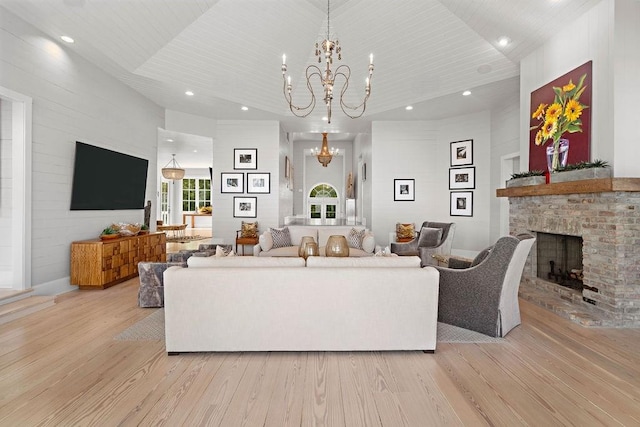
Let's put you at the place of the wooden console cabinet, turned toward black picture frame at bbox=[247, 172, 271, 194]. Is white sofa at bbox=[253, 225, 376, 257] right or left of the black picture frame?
right

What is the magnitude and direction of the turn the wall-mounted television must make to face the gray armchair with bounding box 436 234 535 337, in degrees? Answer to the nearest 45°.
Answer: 0° — it already faces it

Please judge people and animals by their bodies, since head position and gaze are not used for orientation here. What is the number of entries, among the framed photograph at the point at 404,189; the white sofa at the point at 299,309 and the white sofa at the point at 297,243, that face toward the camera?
2

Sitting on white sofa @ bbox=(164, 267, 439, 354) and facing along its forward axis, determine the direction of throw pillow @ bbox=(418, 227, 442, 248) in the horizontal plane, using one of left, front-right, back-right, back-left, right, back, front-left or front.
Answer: front-right

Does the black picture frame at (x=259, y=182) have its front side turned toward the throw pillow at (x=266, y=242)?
yes

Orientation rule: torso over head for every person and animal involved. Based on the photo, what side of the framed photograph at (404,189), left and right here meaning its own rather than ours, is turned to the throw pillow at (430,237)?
front

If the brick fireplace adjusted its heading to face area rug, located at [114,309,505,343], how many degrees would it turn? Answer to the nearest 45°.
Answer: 0° — it already faces it

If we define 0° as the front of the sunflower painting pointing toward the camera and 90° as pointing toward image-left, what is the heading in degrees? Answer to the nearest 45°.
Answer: approximately 45°
